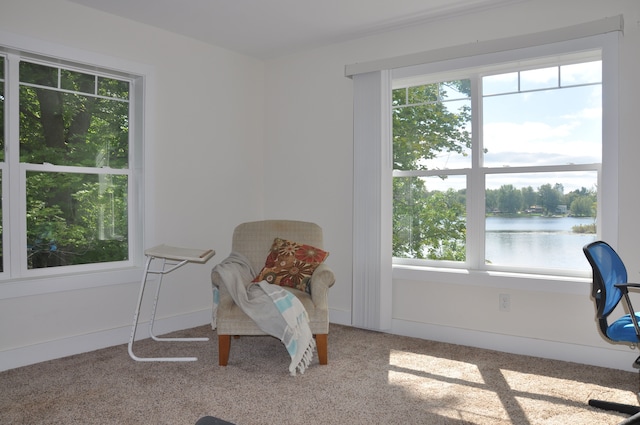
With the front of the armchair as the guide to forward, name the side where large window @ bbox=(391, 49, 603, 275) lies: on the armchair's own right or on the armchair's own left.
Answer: on the armchair's own left

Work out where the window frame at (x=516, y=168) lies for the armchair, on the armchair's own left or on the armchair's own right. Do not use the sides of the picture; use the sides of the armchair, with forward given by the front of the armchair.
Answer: on the armchair's own left

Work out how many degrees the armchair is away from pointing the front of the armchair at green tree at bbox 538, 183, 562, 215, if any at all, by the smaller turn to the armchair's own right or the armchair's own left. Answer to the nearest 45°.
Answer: approximately 90° to the armchair's own left

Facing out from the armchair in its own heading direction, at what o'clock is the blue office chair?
The blue office chair is roughly at 10 o'clock from the armchair.

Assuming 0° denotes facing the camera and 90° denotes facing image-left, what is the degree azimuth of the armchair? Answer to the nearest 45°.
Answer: approximately 0°
